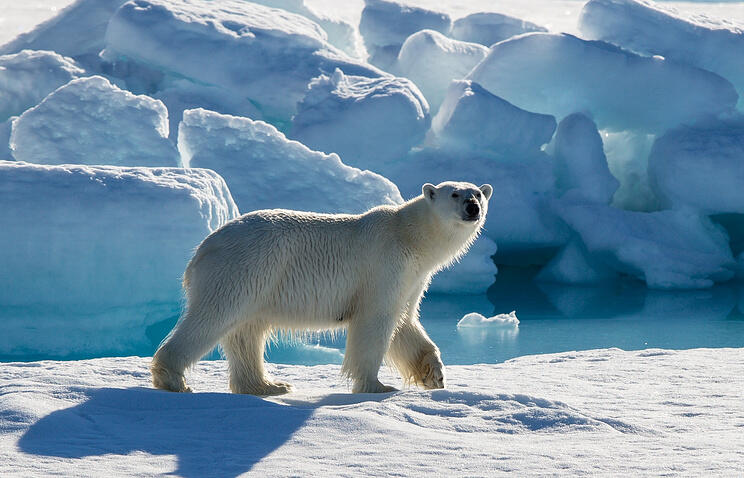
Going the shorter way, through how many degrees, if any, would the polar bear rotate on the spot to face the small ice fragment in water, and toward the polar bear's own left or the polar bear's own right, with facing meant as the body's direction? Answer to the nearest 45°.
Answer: approximately 90° to the polar bear's own left

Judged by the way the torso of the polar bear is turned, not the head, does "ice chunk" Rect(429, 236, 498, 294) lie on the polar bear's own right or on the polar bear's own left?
on the polar bear's own left

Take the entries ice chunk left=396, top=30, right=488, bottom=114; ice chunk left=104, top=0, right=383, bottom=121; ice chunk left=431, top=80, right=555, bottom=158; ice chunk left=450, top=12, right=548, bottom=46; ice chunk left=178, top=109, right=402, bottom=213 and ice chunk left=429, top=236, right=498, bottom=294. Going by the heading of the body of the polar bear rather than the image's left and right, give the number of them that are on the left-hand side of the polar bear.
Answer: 6

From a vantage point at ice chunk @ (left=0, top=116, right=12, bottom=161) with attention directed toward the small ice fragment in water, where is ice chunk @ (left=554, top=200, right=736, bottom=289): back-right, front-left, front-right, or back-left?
front-left

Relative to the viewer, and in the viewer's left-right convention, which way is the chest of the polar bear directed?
facing to the right of the viewer

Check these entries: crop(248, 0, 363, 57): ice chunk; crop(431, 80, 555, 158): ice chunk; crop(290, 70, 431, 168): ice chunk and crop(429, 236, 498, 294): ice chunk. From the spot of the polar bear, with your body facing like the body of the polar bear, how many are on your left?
4

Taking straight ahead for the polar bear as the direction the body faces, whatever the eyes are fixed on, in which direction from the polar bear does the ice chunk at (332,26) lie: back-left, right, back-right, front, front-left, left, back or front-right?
left

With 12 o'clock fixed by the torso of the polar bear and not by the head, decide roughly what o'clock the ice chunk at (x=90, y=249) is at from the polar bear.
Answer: The ice chunk is roughly at 8 o'clock from the polar bear.

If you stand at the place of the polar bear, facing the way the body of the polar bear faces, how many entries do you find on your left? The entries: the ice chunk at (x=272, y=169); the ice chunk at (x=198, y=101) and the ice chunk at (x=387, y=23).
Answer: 3

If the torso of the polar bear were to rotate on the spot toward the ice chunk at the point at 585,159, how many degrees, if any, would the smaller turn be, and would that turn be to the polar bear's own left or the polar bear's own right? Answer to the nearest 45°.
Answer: approximately 90° to the polar bear's own left
